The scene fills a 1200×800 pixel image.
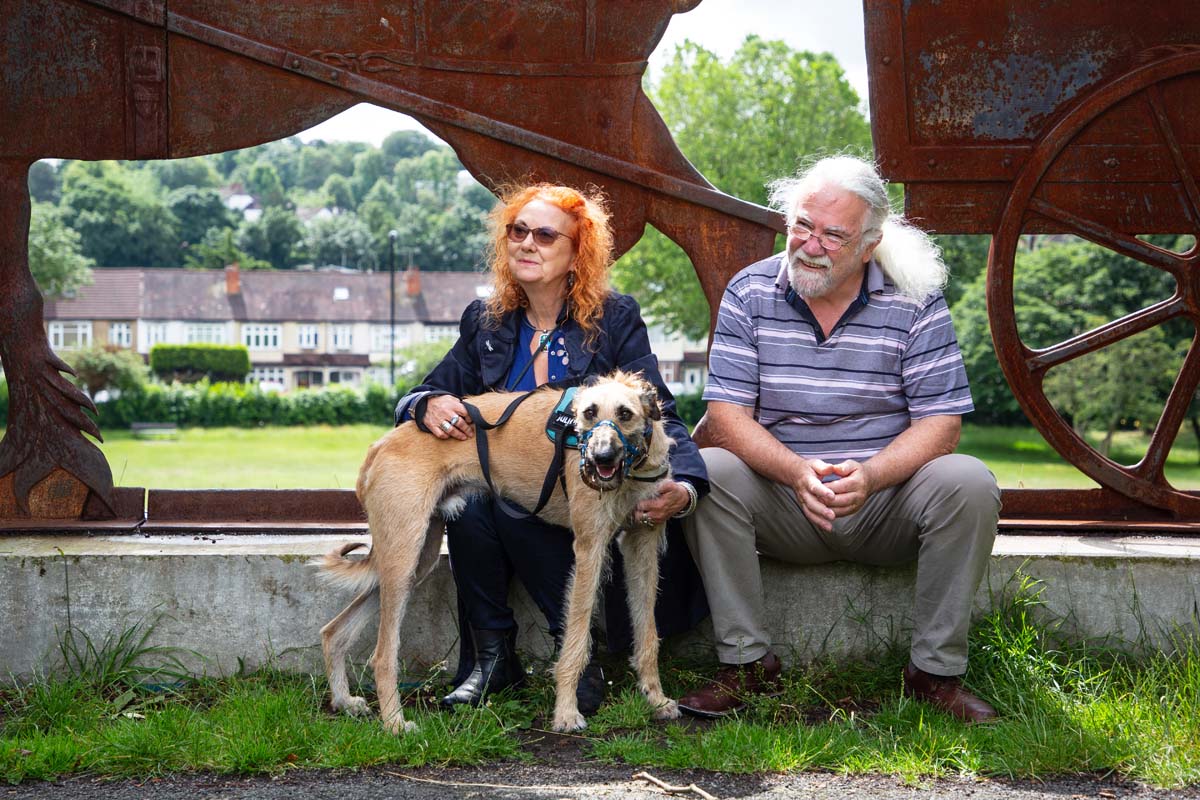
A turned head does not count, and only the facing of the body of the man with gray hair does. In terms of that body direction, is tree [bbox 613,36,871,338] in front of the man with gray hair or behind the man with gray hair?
behind

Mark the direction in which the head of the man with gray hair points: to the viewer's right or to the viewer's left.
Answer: to the viewer's left

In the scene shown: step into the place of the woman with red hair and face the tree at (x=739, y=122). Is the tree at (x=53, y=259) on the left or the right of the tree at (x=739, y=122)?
left

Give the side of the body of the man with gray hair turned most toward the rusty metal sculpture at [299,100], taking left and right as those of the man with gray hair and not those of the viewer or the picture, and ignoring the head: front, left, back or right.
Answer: right

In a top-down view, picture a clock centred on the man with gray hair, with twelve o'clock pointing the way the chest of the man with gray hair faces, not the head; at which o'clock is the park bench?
The park bench is roughly at 5 o'clock from the man with gray hair.

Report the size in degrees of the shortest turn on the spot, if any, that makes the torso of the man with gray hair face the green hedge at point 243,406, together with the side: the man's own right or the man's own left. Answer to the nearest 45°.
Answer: approximately 135° to the man's own right

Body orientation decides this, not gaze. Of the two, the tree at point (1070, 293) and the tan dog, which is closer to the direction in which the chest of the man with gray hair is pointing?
the tan dog

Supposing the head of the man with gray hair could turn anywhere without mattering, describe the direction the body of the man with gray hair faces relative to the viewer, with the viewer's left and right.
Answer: facing the viewer

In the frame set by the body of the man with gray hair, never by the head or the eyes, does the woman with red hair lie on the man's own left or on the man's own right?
on the man's own right

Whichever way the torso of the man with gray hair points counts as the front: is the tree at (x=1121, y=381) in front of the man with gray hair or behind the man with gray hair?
behind

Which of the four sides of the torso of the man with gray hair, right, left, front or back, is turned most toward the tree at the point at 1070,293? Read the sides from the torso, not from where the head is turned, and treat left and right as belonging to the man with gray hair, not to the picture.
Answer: back

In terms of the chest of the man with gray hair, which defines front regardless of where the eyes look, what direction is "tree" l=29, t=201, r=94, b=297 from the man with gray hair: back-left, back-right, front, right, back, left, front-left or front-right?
back-right
